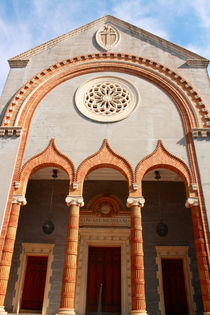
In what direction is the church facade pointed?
toward the camera
